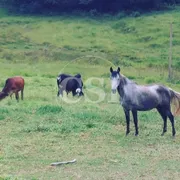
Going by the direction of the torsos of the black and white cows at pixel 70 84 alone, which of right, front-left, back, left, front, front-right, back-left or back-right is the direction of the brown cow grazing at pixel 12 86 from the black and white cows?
right

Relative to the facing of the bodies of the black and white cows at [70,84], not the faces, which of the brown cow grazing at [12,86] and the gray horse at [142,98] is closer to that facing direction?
the gray horse

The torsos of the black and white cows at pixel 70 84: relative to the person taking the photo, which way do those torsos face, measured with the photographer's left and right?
facing the viewer and to the right of the viewer

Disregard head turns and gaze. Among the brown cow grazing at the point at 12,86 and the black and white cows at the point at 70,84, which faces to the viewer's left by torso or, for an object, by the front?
the brown cow grazing

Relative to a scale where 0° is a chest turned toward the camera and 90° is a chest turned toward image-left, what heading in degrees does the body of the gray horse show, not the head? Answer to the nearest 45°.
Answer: approximately 90°

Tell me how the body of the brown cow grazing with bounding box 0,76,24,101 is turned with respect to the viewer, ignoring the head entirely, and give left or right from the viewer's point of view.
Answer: facing to the left of the viewer

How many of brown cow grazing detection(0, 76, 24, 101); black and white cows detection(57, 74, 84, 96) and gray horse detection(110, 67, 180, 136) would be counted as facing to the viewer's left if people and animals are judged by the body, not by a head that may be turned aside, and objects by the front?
2

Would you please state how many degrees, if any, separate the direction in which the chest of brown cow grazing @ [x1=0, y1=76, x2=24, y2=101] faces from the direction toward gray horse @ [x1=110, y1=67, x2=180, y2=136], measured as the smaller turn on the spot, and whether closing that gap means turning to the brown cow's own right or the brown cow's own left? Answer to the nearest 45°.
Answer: approximately 135° to the brown cow's own left

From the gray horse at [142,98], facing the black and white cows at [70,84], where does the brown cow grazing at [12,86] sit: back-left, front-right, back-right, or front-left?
front-left
